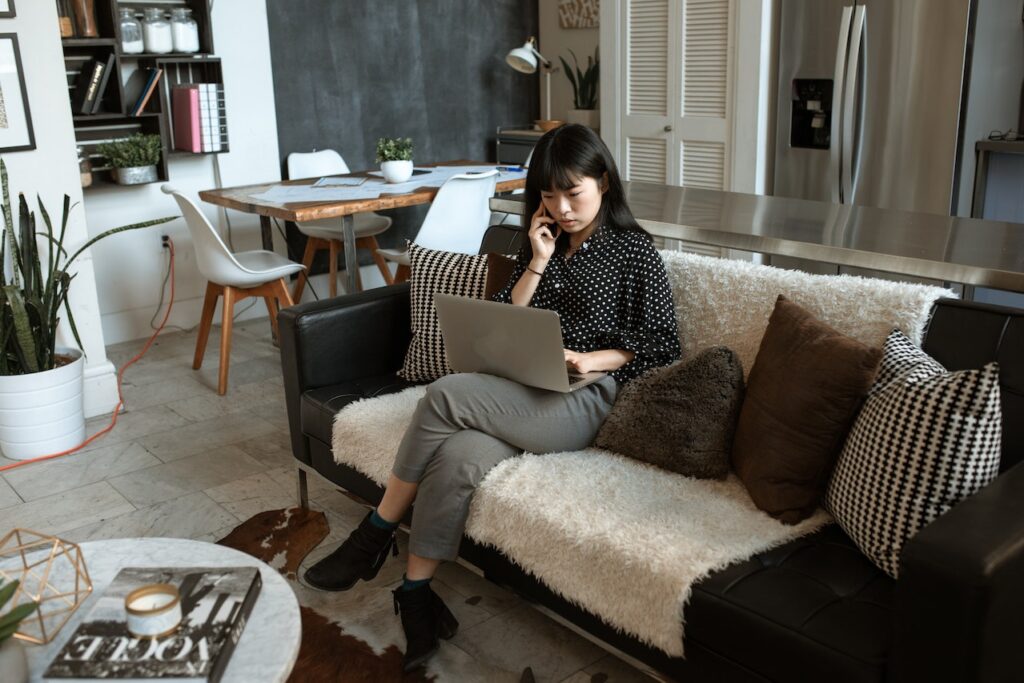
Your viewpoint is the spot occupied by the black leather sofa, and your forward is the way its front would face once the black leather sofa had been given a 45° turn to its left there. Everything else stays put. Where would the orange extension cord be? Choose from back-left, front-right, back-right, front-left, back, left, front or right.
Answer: back-right

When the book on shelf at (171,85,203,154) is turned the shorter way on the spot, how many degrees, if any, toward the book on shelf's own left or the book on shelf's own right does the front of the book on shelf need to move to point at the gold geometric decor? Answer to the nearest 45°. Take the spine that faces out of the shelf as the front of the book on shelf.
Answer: approximately 45° to the book on shelf's own right

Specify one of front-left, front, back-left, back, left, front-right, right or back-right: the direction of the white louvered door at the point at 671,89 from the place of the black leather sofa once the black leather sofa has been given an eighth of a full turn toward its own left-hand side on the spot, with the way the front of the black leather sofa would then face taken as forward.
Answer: back

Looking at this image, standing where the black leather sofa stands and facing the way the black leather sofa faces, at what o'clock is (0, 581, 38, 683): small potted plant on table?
The small potted plant on table is roughly at 1 o'clock from the black leather sofa.

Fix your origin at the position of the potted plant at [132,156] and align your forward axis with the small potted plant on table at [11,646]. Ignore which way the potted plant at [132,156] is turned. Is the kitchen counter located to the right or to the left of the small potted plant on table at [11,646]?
left

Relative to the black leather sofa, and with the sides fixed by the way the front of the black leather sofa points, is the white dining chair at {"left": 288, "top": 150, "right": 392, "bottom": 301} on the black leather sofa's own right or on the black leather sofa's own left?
on the black leather sofa's own right

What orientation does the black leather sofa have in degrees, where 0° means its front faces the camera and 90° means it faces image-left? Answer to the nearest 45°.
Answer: approximately 45°

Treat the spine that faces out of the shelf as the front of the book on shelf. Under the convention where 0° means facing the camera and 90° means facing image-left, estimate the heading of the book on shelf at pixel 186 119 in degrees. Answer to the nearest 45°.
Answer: approximately 315°

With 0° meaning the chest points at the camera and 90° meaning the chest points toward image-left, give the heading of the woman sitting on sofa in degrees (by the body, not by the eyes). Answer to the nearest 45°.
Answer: approximately 45°
